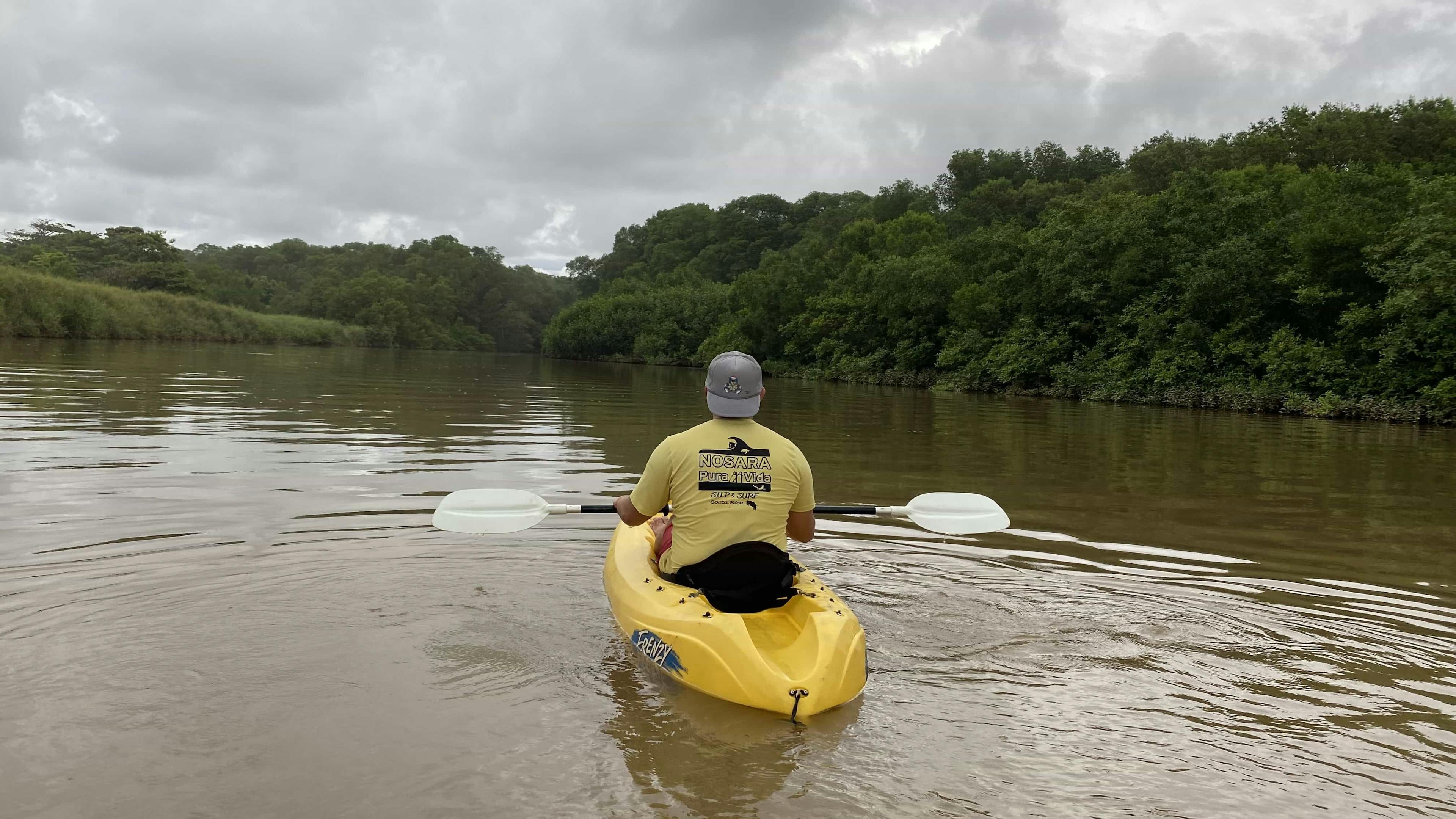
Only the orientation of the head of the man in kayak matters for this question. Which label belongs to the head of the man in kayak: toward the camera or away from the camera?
away from the camera

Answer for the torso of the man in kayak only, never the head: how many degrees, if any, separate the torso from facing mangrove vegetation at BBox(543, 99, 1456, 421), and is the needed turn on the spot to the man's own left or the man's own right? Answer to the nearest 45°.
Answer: approximately 45° to the man's own right

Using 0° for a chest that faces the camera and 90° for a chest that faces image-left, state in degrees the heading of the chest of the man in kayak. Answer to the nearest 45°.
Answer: approximately 180°
